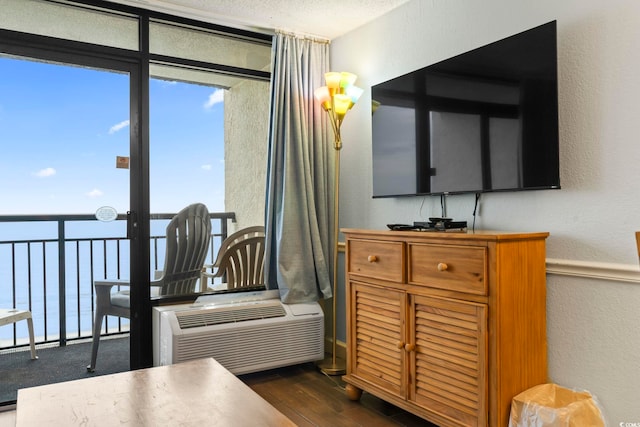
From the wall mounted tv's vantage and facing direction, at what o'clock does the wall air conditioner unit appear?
The wall air conditioner unit is roughly at 2 o'clock from the wall mounted tv.

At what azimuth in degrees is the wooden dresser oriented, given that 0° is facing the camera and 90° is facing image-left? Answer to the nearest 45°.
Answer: approximately 45°

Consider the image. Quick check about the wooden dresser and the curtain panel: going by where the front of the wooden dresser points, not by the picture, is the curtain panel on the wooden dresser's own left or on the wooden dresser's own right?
on the wooden dresser's own right

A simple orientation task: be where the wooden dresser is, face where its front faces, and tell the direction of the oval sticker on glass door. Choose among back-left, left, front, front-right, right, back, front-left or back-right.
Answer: front-right

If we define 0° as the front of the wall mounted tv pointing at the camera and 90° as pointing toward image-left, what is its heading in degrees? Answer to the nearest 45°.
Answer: approximately 45°

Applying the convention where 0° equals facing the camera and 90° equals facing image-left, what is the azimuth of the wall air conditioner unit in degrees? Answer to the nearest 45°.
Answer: approximately 315°

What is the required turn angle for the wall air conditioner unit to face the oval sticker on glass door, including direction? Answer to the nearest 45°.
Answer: approximately 135° to its right

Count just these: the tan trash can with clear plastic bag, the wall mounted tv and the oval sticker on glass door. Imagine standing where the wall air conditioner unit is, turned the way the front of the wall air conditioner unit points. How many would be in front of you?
2
